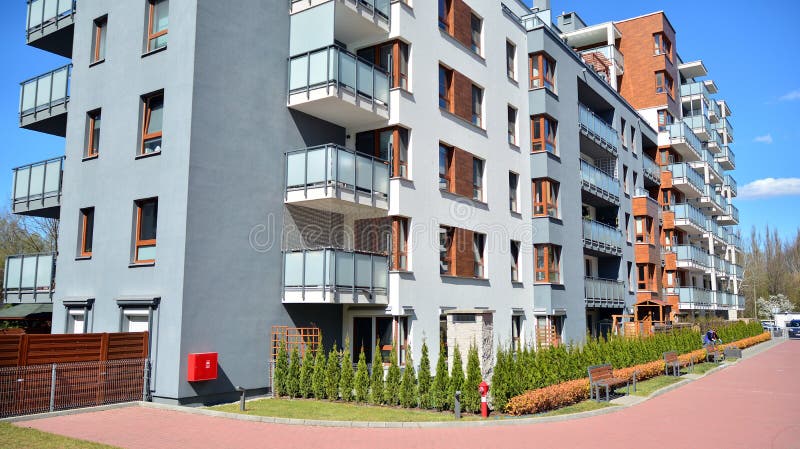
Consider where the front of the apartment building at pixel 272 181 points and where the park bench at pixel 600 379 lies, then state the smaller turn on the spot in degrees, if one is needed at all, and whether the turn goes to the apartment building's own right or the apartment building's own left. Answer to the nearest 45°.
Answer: approximately 45° to the apartment building's own left

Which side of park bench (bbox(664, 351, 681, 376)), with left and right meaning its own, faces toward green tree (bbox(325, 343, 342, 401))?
right

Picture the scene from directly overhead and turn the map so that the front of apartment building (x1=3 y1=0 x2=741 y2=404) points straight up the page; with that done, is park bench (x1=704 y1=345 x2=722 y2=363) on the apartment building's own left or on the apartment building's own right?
on the apartment building's own left

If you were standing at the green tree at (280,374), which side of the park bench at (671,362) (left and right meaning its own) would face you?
right

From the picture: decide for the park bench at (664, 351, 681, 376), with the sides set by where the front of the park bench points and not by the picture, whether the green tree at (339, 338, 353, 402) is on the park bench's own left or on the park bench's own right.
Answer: on the park bench's own right

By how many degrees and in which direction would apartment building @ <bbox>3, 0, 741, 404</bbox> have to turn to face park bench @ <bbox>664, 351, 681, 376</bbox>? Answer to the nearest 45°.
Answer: approximately 45° to its left

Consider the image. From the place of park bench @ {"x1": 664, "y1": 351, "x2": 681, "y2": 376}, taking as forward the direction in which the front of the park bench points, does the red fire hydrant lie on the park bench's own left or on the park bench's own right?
on the park bench's own right

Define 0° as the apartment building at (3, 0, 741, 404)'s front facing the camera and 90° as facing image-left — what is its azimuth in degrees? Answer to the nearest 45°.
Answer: approximately 315°

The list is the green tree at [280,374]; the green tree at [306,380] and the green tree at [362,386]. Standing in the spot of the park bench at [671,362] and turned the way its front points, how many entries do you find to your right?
3

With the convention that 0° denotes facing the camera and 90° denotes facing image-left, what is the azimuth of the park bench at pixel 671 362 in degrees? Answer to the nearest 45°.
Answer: approximately 315°
